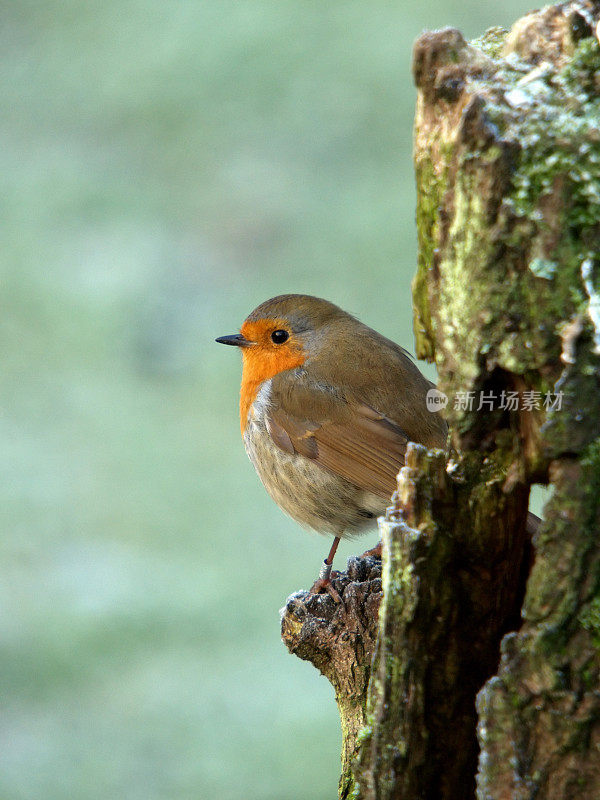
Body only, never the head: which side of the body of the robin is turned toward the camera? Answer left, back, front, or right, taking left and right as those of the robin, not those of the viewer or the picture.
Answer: left
